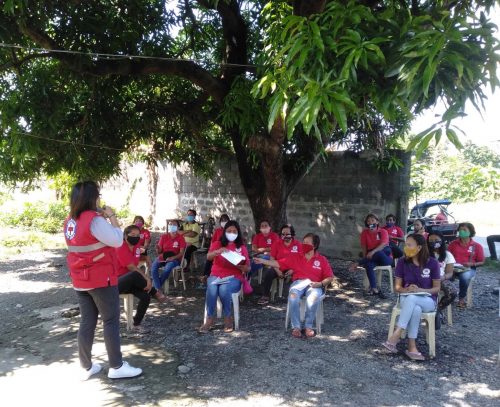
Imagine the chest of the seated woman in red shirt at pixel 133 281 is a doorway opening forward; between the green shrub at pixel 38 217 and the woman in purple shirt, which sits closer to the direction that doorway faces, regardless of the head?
the woman in purple shirt

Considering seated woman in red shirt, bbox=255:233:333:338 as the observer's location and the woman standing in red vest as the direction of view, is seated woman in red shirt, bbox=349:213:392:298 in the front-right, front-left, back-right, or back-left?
back-right

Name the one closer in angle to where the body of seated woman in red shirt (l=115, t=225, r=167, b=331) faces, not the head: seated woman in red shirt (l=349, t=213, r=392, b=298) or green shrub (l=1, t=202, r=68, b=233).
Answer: the seated woman in red shirt

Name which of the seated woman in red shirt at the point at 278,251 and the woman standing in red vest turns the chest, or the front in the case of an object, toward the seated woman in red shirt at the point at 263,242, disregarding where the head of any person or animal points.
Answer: the woman standing in red vest

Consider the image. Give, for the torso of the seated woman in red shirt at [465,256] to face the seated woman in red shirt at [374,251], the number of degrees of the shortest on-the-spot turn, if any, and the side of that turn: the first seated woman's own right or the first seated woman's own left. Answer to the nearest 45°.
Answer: approximately 45° to the first seated woman's own right

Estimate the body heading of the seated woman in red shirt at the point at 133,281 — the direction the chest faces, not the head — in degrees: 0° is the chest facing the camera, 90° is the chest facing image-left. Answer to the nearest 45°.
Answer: approximately 315°

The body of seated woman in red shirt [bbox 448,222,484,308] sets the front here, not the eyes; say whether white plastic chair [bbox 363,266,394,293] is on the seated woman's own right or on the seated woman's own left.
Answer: on the seated woman's own right

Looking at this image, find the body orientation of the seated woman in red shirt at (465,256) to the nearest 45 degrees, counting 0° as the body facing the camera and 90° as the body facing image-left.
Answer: approximately 45°
